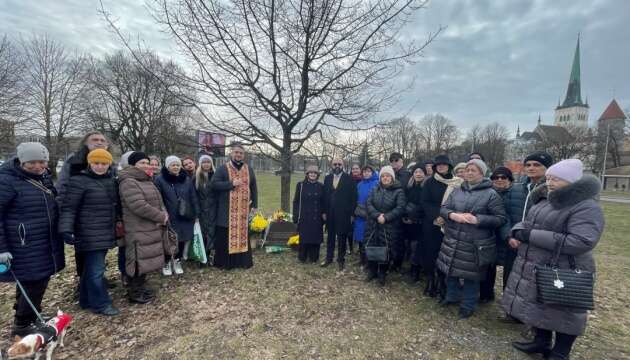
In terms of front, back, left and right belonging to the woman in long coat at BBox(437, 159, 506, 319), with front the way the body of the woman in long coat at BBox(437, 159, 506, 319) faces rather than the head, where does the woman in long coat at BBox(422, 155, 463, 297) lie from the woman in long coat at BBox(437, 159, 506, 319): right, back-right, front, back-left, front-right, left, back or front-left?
right

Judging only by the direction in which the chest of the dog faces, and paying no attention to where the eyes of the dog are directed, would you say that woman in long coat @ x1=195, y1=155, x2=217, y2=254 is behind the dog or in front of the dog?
behind

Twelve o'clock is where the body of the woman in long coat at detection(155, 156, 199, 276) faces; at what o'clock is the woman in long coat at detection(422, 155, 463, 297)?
the woman in long coat at detection(422, 155, 463, 297) is roughly at 10 o'clock from the woman in long coat at detection(155, 156, 199, 276).

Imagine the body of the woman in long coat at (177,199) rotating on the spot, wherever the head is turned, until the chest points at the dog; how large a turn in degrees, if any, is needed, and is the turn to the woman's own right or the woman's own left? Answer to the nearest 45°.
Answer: approximately 45° to the woman's own right

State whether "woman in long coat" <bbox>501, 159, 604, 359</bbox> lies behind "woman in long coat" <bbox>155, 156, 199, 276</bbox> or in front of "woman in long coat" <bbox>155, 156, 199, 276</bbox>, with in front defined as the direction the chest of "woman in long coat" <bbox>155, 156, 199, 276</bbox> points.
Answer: in front

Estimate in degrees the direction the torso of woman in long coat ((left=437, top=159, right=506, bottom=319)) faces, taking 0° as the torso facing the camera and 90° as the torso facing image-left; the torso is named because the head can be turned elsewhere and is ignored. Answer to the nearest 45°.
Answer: approximately 45°

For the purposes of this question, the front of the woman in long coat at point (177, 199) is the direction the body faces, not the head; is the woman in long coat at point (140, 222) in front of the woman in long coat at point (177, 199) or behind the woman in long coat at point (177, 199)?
in front

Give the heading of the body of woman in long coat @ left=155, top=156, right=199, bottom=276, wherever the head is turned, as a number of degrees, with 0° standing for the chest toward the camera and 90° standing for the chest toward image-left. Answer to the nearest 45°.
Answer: approximately 0°

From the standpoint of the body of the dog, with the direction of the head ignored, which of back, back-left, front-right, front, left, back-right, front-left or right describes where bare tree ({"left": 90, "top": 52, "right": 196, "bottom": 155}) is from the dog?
back-right
